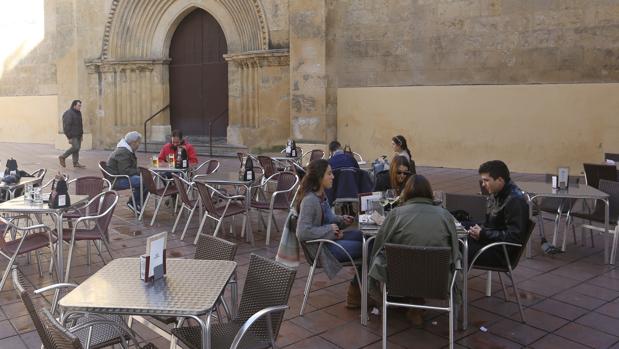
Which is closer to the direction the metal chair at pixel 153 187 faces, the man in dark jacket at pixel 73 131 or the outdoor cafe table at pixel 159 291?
the man in dark jacket

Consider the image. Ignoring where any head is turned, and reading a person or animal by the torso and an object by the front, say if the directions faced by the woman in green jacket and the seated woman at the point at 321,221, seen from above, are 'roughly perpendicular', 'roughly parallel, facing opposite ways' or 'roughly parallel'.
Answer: roughly perpendicular

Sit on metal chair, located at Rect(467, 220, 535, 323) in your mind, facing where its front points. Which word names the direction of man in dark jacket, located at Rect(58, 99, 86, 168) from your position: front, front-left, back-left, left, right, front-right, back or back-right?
front-right

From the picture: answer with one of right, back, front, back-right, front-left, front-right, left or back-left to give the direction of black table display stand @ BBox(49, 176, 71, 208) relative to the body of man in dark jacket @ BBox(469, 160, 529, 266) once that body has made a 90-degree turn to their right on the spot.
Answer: left

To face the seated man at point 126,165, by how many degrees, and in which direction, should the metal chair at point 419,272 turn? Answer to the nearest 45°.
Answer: approximately 45° to its left

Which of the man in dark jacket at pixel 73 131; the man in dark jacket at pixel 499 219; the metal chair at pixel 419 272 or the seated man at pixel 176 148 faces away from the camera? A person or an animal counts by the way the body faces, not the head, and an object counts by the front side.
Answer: the metal chair

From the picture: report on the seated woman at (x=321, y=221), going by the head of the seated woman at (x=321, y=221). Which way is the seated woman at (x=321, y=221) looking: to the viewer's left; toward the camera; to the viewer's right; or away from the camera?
to the viewer's right

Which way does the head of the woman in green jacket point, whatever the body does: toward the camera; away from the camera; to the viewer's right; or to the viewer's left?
away from the camera

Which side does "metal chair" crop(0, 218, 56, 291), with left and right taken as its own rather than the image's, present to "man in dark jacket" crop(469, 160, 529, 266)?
right

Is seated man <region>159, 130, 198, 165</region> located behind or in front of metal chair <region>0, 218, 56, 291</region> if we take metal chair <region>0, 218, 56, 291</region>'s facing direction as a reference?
in front

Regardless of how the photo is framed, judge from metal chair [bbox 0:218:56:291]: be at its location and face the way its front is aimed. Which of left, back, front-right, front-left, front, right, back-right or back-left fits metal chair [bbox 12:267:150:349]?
back-right

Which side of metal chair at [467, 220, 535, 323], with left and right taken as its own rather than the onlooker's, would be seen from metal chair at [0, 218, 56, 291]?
front

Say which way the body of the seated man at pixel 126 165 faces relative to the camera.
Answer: to the viewer's right

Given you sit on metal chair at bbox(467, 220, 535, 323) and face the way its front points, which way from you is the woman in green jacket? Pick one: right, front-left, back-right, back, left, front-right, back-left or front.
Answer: front-left

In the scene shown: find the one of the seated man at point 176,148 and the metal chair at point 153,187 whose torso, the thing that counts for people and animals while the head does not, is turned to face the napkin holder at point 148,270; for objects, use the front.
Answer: the seated man

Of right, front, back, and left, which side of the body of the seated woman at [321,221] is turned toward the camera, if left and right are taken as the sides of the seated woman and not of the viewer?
right
